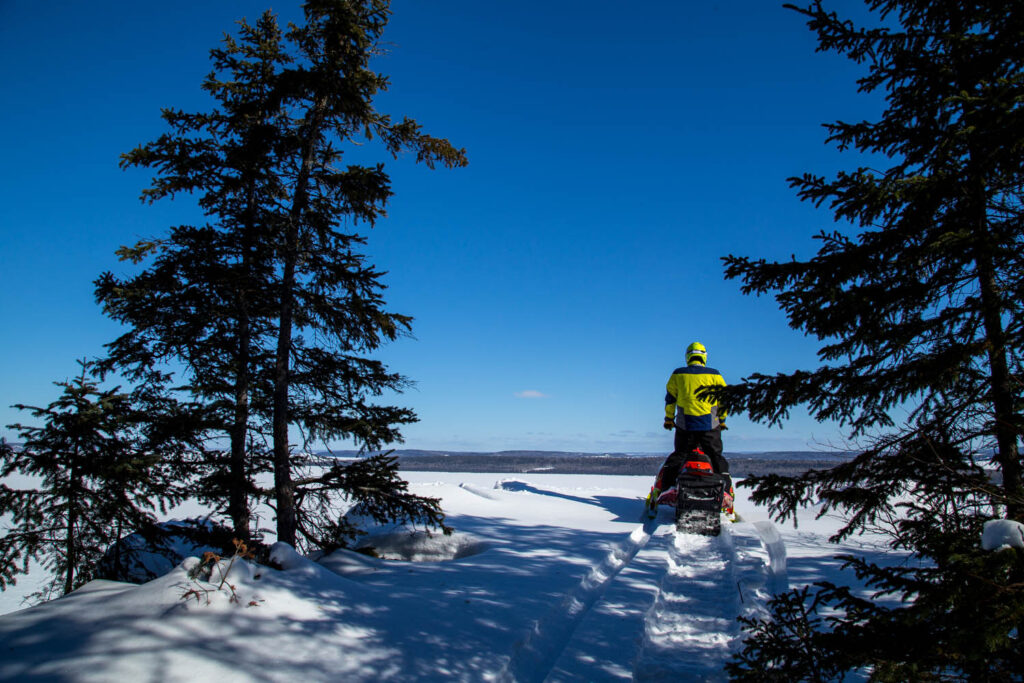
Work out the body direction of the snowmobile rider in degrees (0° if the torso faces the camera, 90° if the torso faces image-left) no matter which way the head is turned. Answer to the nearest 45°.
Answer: approximately 180°

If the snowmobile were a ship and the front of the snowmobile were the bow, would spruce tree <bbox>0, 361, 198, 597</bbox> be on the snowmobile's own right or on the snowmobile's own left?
on the snowmobile's own left

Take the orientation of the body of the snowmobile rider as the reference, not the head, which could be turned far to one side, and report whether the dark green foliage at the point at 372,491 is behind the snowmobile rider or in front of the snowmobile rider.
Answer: behind

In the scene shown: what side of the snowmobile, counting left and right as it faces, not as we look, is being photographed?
back

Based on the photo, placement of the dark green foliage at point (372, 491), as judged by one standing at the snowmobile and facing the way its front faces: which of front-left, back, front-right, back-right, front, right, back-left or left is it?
back-left
